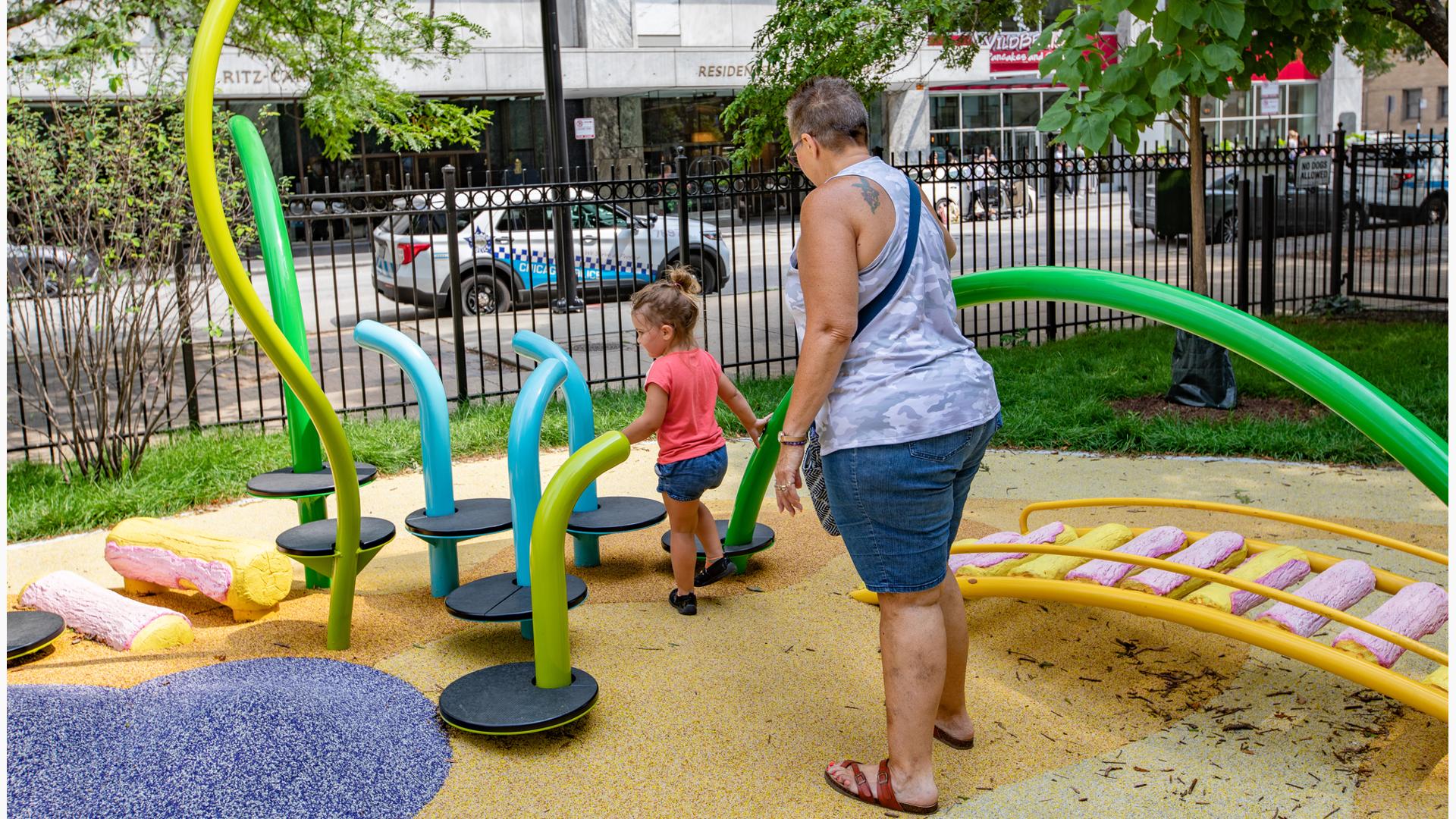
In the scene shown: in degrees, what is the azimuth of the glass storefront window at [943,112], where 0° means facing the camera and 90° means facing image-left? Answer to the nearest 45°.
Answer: approximately 0°

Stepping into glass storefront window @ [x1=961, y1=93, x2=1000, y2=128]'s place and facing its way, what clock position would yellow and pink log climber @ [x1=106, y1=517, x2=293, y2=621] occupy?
The yellow and pink log climber is roughly at 12 o'clock from the glass storefront window.

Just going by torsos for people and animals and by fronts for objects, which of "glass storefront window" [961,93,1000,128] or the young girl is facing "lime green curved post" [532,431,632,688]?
the glass storefront window

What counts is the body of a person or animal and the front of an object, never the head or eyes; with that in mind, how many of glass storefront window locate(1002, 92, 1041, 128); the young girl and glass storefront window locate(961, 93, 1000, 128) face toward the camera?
2

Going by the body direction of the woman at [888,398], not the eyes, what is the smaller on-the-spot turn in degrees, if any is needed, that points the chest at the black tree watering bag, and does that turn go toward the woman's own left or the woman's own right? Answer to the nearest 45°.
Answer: approximately 45° to the woman's own right

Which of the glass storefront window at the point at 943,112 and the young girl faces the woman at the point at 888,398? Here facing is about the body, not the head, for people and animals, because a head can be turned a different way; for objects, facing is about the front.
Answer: the glass storefront window

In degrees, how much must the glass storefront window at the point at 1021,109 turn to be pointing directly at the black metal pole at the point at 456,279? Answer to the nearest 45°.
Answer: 0° — it already faces it

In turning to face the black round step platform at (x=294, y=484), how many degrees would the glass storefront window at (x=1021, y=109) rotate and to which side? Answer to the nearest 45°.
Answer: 0° — it already faces it

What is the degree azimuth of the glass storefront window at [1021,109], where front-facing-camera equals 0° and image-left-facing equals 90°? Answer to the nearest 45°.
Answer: approximately 0°
